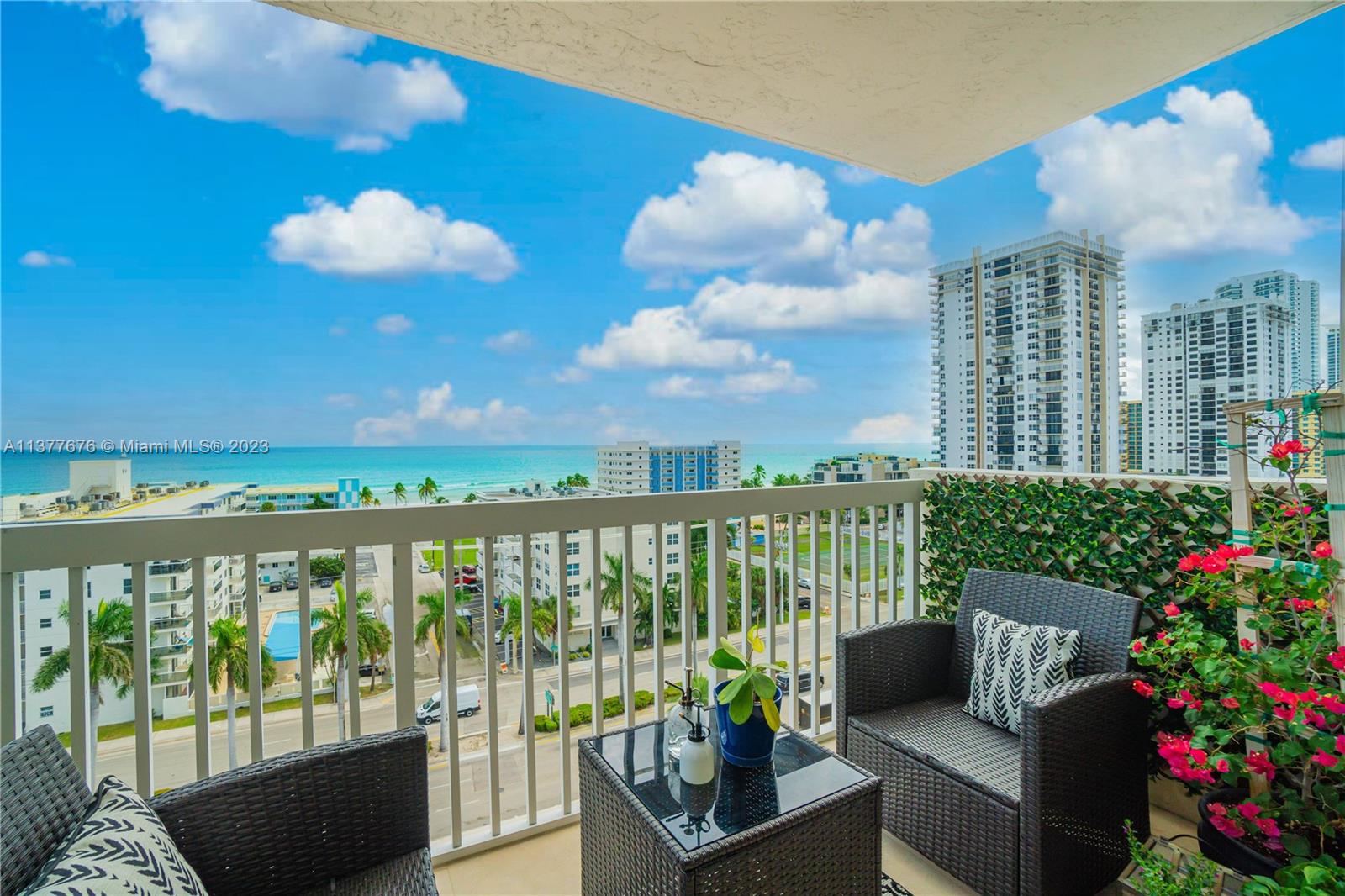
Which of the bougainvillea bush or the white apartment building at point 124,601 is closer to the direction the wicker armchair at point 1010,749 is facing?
the white apartment building

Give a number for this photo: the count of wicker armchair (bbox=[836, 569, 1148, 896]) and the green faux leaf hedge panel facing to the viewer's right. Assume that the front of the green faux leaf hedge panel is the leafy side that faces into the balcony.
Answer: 0

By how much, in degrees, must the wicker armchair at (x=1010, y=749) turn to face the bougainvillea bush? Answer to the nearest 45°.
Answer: approximately 135° to its left

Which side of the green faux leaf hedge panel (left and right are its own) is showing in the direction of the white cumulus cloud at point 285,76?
right

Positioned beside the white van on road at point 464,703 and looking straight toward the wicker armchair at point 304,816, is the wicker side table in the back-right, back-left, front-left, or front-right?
front-left

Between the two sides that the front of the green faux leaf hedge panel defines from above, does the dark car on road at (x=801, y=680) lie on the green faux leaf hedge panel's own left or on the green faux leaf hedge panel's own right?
on the green faux leaf hedge panel's own right

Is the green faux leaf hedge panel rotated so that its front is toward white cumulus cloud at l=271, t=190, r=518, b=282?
no

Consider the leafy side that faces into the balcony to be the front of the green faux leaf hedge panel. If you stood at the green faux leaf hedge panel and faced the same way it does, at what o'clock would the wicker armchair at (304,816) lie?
The wicker armchair is roughly at 1 o'clock from the green faux leaf hedge panel.

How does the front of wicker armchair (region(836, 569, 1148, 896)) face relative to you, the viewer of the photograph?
facing the viewer and to the left of the viewer

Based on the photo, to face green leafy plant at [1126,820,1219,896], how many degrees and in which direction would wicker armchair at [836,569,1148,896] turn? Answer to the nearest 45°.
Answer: approximately 90° to its left

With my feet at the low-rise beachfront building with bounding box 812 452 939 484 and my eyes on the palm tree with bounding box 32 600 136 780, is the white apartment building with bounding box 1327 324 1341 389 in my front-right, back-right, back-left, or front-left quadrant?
back-left

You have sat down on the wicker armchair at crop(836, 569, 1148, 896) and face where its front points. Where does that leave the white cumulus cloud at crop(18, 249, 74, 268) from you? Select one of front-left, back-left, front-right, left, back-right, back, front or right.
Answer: front-right

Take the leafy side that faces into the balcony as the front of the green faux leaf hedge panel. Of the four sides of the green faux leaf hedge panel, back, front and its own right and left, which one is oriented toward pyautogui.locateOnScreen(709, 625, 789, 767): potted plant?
front
